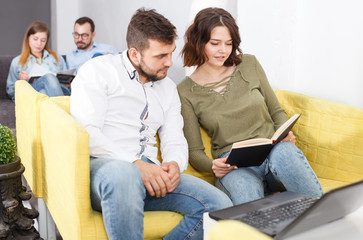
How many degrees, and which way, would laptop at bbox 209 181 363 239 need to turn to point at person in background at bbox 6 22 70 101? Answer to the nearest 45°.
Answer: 0° — it already faces them

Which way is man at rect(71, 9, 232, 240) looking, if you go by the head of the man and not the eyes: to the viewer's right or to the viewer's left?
to the viewer's right

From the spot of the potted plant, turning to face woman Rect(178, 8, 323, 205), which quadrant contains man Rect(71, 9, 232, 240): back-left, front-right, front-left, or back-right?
front-right

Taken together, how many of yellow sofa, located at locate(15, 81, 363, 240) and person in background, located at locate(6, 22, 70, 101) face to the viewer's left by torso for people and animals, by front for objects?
0

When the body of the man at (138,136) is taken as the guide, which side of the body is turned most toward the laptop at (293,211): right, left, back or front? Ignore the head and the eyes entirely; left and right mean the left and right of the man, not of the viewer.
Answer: front

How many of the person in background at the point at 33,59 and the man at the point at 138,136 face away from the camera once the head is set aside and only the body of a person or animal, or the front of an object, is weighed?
0

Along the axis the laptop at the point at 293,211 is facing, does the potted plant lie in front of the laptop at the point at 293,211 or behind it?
in front

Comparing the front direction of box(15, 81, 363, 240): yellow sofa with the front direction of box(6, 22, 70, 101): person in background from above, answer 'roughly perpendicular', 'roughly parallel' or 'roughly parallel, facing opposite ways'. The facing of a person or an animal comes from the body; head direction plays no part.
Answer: roughly parallel

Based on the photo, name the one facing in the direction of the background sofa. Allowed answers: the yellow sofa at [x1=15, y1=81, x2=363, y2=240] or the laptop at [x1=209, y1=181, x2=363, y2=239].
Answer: the laptop

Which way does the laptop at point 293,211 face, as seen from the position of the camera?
facing away from the viewer and to the left of the viewer

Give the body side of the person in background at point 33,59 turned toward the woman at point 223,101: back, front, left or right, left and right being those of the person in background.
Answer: front

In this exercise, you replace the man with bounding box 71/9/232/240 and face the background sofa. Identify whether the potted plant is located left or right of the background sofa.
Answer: left
